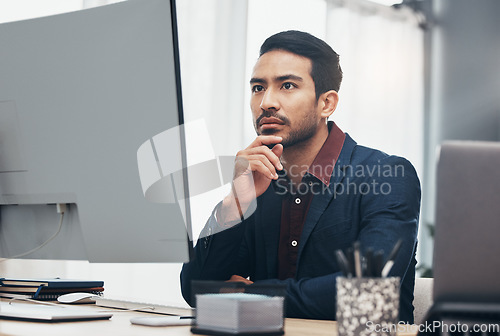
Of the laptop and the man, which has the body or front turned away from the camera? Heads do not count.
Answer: the laptop

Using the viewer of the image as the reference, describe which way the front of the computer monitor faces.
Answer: facing away from the viewer and to the right of the viewer

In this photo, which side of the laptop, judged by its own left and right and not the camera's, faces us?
back

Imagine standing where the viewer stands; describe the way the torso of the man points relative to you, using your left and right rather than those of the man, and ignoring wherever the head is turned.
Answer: facing the viewer and to the left of the viewer

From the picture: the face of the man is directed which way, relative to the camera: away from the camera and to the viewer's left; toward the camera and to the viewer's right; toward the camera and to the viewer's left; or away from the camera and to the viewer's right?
toward the camera and to the viewer's left

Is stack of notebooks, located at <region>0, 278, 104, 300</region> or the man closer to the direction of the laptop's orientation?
the man

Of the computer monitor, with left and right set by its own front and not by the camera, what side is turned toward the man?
front

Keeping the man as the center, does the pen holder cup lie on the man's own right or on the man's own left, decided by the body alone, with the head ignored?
on the man's own left

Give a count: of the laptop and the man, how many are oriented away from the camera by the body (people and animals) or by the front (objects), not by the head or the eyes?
1

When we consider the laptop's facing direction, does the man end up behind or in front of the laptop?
in front
